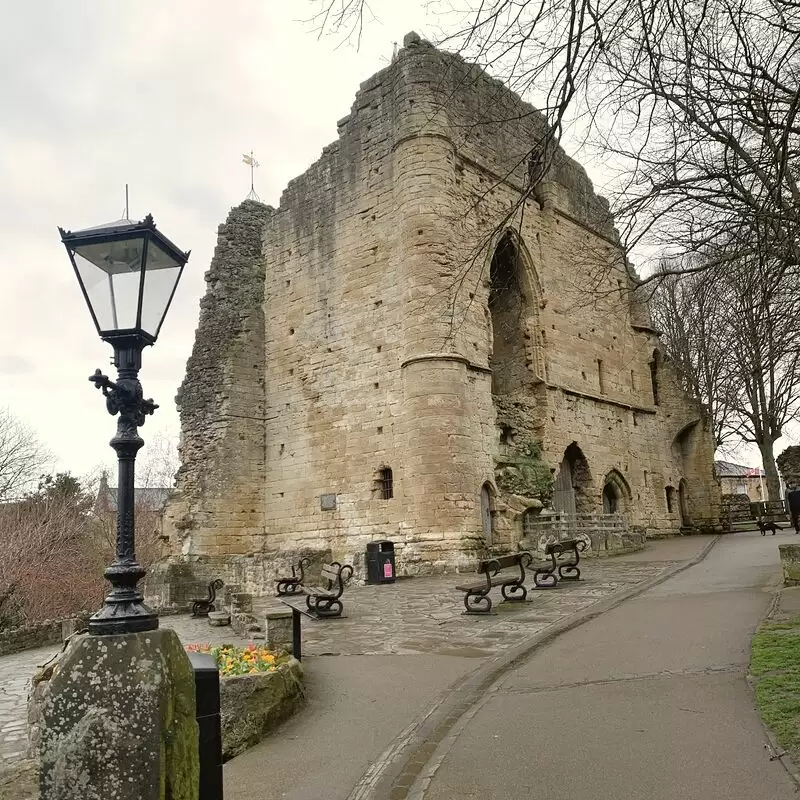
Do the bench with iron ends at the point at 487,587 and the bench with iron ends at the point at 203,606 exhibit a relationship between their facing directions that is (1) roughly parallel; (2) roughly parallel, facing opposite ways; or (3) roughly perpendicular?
roughly perpendicular

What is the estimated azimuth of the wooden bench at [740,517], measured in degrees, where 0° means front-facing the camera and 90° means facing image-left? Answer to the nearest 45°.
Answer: approximately 0°

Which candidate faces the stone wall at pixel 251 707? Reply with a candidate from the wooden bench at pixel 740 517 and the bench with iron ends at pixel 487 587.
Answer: the wooden bench
